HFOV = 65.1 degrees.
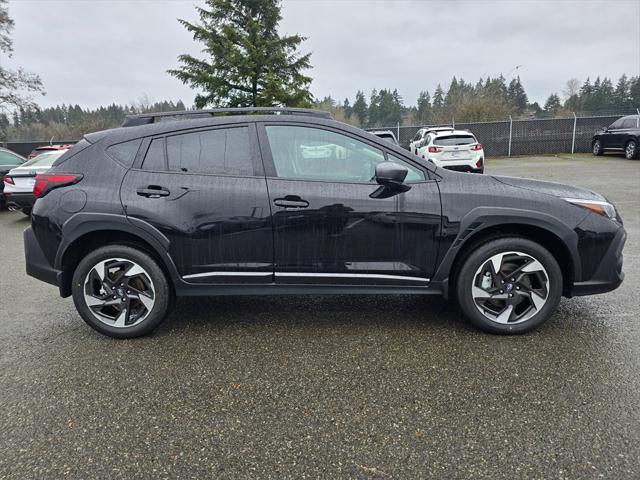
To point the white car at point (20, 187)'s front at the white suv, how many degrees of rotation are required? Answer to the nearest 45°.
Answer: approximately 45° to its right

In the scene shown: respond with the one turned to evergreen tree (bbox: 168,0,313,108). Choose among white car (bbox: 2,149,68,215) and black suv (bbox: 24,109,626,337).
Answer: the white car

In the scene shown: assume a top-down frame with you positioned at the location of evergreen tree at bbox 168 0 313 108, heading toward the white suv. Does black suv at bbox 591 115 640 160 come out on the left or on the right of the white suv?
left

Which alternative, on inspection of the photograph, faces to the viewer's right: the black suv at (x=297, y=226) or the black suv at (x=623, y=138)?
the black suv at (x=297, y=226)

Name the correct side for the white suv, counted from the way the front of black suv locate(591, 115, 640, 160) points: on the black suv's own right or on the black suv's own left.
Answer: on the black suv's own left

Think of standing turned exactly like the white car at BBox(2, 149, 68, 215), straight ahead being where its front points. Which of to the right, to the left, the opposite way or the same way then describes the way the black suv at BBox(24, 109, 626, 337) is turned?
to the right

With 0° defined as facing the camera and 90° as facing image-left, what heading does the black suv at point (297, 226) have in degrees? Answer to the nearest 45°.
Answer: approximately 270°

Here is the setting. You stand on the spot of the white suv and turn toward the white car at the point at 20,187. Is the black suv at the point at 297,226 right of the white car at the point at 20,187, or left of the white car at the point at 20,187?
left

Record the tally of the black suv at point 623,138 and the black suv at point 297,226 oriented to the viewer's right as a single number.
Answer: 1

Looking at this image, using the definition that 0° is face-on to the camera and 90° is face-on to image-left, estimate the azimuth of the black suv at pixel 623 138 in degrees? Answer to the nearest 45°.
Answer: approximately 135°

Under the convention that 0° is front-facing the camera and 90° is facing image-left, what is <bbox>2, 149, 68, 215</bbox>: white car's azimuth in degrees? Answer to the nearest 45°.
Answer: approximately 225°
